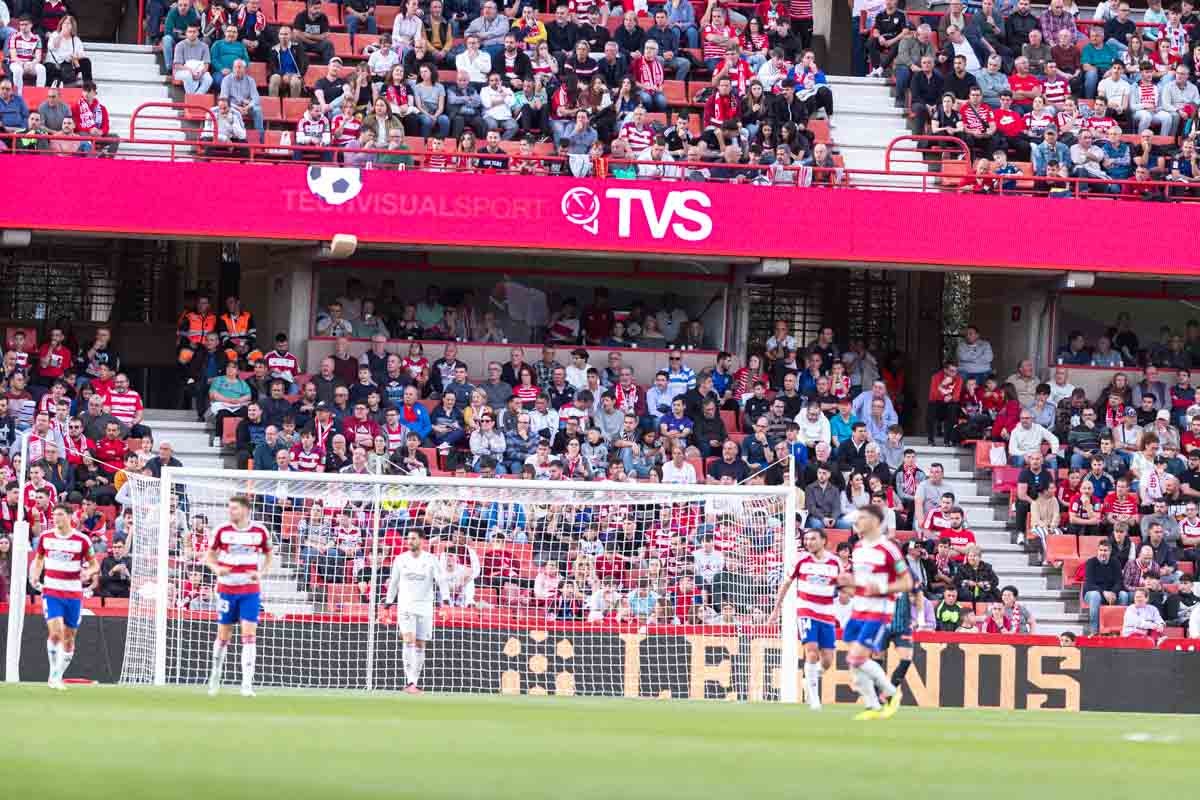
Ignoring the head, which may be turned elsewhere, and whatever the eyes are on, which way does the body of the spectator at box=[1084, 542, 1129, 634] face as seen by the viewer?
toward the camera

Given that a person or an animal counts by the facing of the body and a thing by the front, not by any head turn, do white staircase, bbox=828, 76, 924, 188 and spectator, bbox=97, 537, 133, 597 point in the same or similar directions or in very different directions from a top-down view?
same or similar directions

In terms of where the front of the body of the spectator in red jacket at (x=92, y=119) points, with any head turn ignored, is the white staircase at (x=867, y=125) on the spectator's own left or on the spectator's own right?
on the spectator's own left

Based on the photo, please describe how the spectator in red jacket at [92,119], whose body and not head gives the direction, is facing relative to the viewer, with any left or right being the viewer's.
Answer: facing the viewer and to the right of the viewer

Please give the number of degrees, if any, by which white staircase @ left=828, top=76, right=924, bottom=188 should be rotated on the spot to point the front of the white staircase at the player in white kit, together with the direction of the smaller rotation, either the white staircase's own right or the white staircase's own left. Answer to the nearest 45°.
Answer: approximately 45° to the white staircase's own right

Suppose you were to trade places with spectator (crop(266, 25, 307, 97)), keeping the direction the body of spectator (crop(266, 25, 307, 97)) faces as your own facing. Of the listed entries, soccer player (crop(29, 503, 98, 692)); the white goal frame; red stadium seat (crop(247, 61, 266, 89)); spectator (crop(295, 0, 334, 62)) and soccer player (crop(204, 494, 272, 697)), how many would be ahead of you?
3

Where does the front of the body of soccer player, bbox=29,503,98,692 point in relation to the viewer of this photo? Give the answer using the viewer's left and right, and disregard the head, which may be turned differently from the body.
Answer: facing the viewer

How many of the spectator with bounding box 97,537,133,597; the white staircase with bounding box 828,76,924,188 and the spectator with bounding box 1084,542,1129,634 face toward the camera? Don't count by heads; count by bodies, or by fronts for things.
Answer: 3

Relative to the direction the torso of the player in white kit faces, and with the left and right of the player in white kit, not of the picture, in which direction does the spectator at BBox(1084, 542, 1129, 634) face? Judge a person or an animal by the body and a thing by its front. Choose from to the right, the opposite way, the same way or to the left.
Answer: the same way

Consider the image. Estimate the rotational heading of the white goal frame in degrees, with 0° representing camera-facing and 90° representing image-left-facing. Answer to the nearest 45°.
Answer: approximately 0°

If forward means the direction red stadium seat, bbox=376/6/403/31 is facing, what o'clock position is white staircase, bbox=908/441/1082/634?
The white staircase is roughly at 10 o'clock from the red stadium seat.

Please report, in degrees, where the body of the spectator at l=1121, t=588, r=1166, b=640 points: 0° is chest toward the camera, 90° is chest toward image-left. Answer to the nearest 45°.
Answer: approximately 45°

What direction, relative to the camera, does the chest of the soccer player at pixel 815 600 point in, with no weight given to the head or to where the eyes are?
toward the camera

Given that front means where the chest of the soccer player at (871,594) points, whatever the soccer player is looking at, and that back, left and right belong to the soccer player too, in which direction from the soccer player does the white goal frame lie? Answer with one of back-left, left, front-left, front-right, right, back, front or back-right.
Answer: right

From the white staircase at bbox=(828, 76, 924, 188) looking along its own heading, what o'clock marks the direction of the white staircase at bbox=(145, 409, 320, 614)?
the white staircase at bbox=(145, 409, 320, 614) is roughly at 2 o'clock from the white staircase at bbox=(828, 76, 924, 188).
